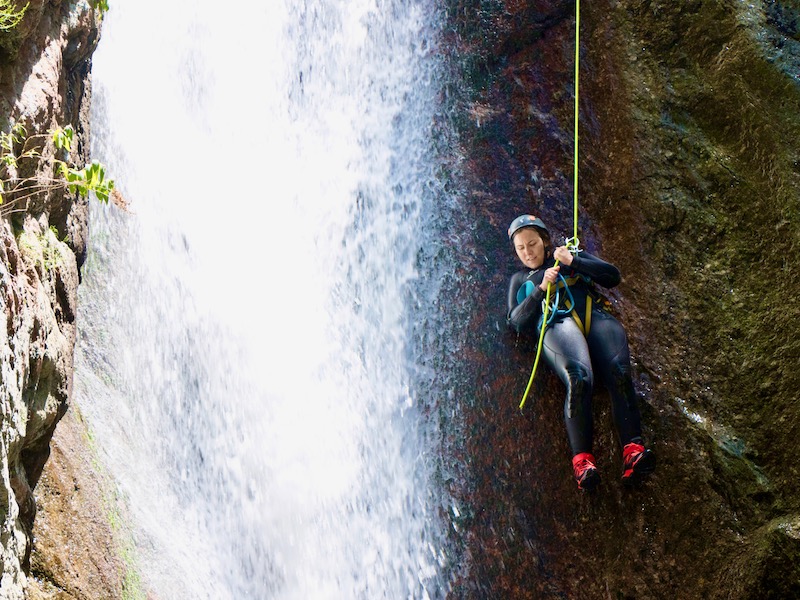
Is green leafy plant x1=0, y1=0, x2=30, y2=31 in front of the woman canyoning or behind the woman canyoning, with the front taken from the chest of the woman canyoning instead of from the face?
in front

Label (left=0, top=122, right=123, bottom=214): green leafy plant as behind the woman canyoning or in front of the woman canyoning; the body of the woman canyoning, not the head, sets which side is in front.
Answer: in front

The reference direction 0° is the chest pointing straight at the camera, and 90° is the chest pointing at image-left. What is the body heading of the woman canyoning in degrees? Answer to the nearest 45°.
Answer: approximately 0°
